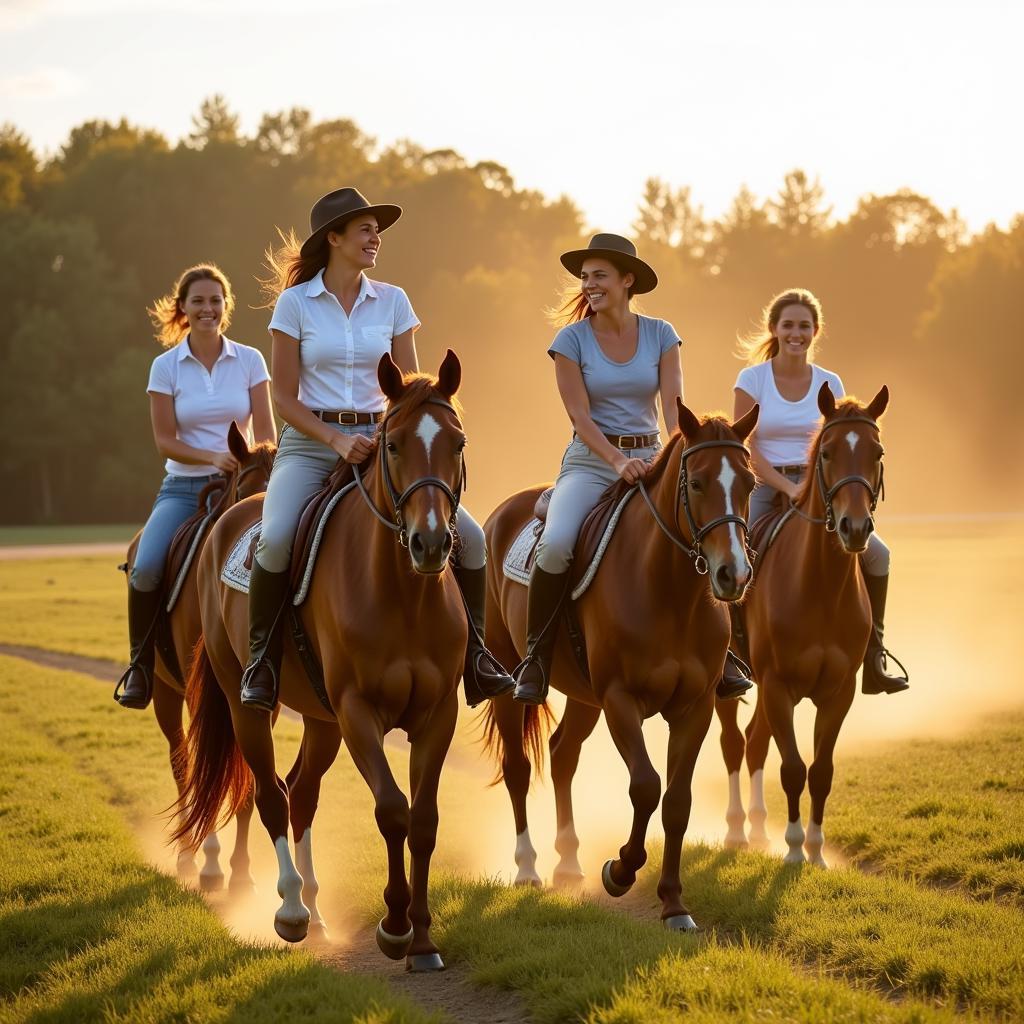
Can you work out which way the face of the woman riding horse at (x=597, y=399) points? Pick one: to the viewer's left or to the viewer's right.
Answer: to the viewer's left

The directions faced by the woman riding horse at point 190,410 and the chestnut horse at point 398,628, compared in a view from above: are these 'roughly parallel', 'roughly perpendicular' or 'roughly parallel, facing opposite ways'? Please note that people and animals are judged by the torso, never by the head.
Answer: roughly parallel

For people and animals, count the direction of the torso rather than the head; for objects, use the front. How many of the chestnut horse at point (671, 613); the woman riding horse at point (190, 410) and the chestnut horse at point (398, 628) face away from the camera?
0

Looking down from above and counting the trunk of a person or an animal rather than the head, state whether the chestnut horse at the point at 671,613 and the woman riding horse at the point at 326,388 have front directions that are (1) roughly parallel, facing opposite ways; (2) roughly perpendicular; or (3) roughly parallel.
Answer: roughly parallel

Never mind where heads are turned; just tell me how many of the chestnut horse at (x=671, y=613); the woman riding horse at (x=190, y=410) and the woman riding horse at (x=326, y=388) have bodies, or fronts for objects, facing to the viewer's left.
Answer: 0

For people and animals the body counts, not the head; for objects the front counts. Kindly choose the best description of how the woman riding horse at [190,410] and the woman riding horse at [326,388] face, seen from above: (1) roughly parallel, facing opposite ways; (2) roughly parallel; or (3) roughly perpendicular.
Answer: roughly parallel

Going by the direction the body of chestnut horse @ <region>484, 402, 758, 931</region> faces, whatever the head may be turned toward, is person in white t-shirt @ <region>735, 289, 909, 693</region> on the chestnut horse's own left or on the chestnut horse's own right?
on the chestnut horse's own left

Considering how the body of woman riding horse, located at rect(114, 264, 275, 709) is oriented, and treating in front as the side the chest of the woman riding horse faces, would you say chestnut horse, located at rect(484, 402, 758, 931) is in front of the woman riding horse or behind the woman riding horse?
in front

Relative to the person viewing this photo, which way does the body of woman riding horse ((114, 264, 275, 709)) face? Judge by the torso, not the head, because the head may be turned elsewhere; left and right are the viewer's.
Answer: facing the viewer and to the right of the viewer

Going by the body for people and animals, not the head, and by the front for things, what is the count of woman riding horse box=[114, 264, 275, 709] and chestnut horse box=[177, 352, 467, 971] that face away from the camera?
0

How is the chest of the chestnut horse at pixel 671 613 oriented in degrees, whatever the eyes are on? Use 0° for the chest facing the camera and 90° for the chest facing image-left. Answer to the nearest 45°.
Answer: approximately 315°

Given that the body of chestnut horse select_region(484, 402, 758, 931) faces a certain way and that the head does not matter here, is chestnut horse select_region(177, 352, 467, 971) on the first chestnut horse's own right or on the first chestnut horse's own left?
on the first chestnut horse's own right
